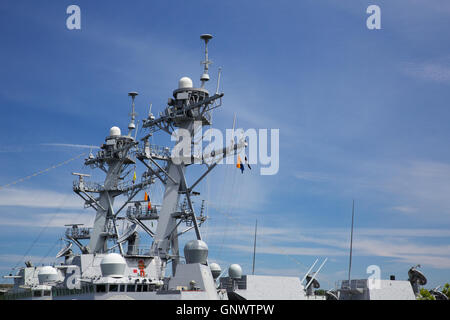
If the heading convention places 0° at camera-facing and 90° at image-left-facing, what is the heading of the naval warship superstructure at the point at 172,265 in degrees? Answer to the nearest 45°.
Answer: approximately 45°
